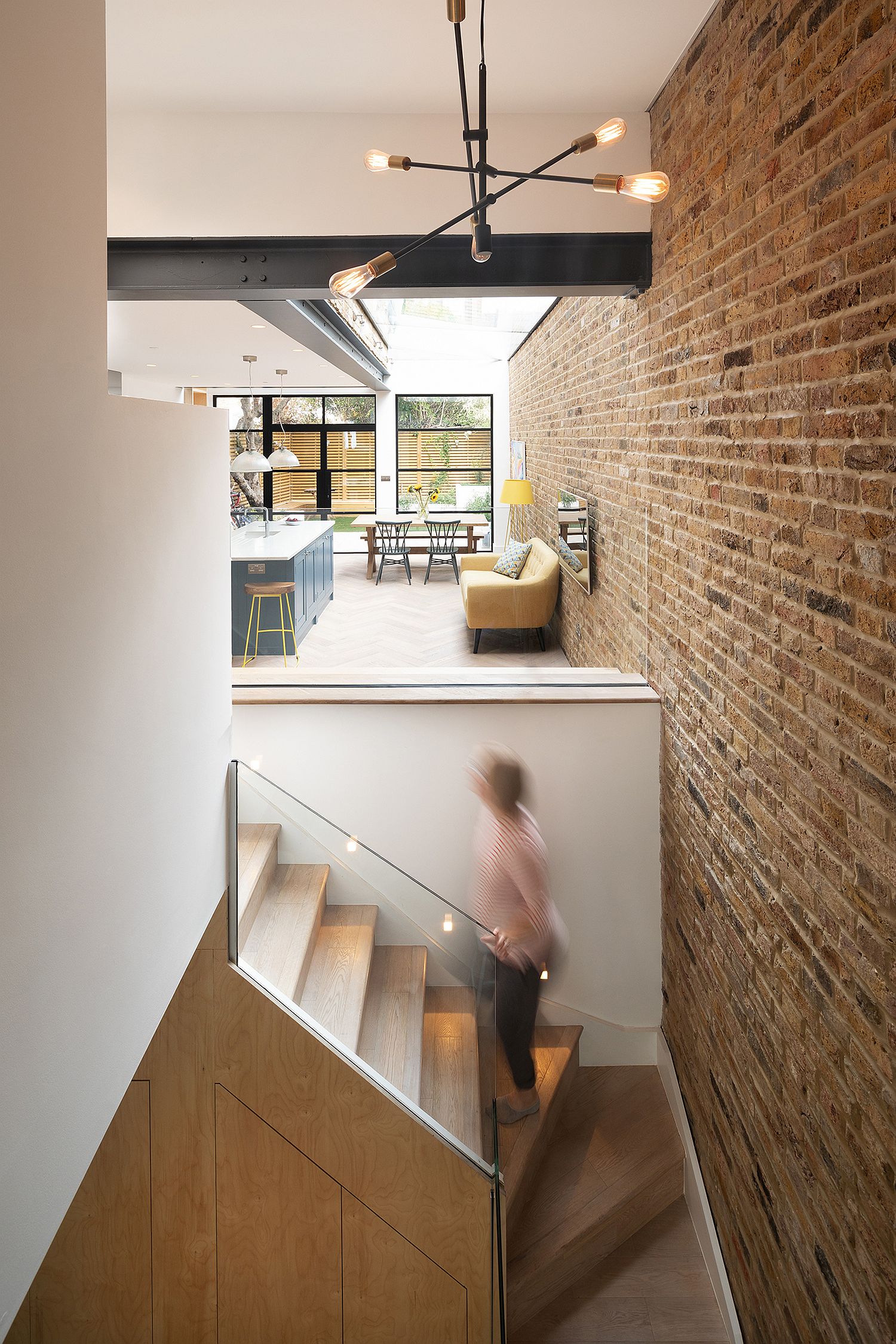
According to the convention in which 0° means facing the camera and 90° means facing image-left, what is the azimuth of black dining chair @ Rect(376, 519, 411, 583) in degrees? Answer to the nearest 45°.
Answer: approximately 180°

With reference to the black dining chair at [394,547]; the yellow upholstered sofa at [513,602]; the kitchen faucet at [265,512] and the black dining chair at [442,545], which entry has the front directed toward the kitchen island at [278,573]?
the yellow upholstered sofa

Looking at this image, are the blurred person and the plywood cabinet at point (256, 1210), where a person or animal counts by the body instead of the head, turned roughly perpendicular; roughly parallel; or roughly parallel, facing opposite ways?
roughly perpendicular

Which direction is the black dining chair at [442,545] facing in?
away from the camera

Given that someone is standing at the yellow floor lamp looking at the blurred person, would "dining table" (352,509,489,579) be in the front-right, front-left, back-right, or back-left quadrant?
back-right

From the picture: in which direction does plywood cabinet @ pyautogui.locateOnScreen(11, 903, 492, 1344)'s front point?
toward the camera

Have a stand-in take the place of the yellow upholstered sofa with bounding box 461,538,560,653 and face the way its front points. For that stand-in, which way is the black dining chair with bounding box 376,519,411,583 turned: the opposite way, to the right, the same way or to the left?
to the right

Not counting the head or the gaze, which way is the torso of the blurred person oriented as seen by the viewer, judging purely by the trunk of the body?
to the viewer's left

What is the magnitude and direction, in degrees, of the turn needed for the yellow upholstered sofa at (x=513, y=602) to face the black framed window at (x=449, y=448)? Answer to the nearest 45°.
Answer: approximately 90° to its right

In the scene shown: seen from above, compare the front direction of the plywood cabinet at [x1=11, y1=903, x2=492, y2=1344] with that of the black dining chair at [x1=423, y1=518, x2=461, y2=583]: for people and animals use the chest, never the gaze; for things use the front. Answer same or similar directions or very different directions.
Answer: very different directions

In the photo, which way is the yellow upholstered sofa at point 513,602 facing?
to the viewer's left

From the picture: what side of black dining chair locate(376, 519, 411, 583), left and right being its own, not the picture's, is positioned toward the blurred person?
back
